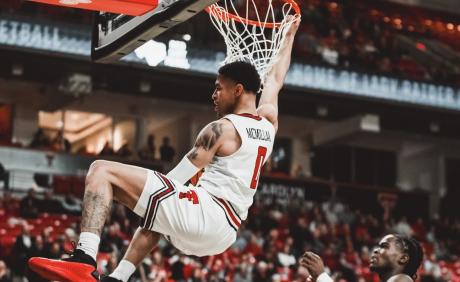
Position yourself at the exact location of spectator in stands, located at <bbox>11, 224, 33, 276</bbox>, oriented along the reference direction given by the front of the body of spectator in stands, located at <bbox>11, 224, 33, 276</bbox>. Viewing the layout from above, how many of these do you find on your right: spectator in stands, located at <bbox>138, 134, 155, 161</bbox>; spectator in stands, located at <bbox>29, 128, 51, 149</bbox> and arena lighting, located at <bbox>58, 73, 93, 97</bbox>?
0

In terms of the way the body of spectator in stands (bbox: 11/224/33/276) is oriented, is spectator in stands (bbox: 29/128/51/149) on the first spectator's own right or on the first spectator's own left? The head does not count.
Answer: on the first spectator's own left

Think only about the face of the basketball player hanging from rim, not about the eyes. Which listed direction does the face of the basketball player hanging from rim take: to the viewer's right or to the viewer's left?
to the viewer's left

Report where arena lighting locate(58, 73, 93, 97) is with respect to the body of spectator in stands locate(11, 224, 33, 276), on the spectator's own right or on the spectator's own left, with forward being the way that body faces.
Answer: on the spectator's own left

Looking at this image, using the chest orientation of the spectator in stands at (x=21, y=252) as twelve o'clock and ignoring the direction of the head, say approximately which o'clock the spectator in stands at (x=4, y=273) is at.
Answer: the spectator in stands at (x=4, y=273) is roughly at 2 o'clock from the spectator in stands at (x=21, y=252).

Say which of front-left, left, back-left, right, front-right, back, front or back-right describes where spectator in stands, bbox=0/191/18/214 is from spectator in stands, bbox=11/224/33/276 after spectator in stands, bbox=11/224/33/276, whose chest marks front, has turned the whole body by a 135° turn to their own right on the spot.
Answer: right

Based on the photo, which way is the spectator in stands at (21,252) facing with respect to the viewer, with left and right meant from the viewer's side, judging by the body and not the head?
facing the viewer and to the right of the viewer

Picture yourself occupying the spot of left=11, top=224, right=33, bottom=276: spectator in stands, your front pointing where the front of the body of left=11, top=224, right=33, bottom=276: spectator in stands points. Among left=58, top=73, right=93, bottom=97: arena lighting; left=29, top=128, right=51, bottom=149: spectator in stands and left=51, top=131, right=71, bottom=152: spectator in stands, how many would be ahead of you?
0

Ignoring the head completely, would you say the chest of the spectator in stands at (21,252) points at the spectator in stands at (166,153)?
no

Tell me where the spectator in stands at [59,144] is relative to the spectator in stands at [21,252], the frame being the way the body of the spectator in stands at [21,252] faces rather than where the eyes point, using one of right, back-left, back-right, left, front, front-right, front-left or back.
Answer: back-left
